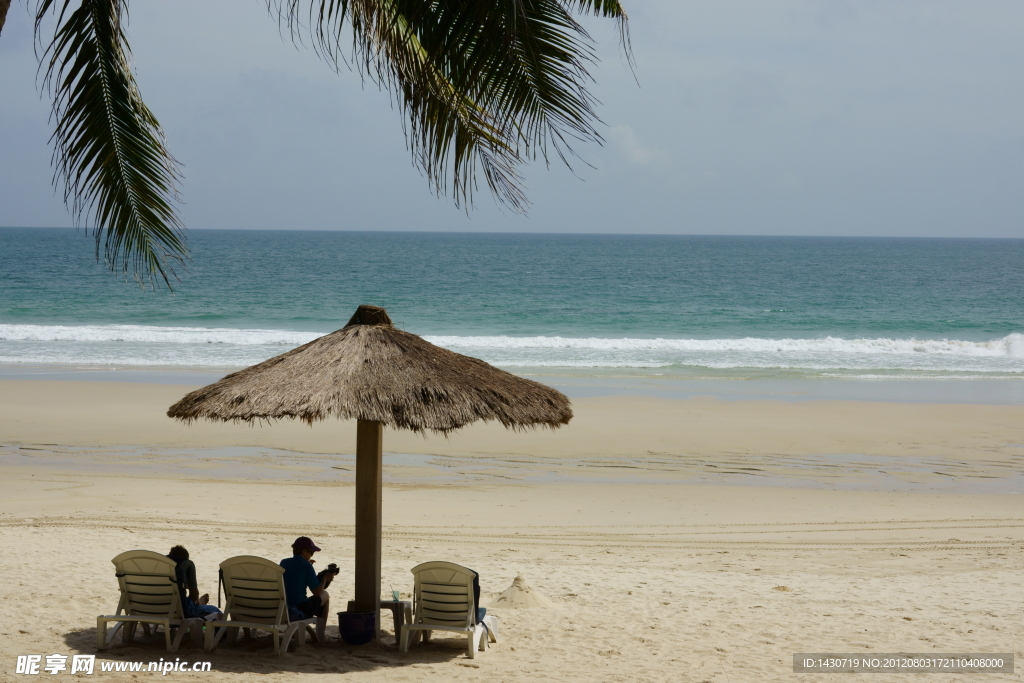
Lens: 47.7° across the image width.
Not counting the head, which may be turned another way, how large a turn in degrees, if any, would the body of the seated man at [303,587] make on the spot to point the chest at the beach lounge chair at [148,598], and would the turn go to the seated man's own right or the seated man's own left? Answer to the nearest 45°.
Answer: approximately 135° to the seated man's own left

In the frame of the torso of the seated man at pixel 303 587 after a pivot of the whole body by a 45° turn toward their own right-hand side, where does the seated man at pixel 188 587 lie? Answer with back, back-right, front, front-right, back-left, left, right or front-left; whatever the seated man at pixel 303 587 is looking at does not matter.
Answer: back

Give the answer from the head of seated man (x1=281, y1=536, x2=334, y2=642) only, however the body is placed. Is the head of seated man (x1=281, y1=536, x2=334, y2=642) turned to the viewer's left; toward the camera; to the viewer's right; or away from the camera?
to the viewer's right

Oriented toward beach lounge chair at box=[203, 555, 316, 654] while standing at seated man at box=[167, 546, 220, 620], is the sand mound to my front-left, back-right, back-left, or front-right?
front-left

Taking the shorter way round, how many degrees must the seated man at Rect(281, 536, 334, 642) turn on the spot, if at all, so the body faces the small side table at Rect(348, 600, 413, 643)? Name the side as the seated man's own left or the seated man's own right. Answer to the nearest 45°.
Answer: approximately 45° to the seated man's own right

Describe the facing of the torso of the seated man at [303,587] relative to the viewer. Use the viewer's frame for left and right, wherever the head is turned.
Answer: facing away from the viewer and to the right of the viewer
